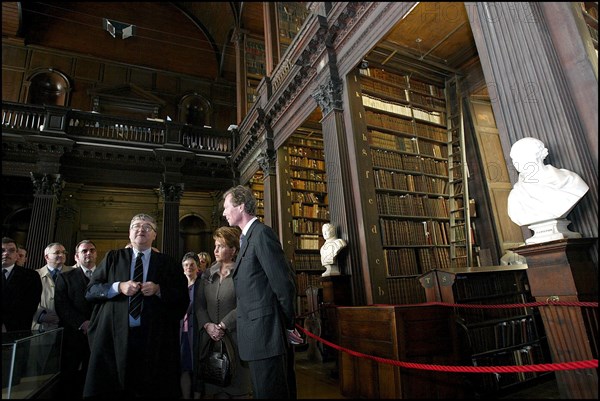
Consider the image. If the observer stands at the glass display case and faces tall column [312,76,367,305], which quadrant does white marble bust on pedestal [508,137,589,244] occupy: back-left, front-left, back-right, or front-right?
front-right

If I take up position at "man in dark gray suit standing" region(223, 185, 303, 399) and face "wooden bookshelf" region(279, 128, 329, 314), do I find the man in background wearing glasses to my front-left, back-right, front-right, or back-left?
front-left

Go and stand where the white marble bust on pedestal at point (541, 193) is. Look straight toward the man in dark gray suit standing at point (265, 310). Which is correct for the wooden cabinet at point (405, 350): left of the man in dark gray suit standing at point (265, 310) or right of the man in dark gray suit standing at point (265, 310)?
right

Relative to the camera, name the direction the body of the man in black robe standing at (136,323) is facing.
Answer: toward the camera

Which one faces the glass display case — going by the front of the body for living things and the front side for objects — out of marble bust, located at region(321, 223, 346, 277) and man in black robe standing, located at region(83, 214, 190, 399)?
the marble bust

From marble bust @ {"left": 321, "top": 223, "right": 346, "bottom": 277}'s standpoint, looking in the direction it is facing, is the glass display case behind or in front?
in front

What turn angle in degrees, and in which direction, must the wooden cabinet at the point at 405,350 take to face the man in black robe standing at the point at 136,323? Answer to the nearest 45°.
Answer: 0° — it already faces them

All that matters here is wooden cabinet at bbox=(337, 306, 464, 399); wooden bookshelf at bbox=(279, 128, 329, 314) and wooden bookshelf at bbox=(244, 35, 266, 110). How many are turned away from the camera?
0

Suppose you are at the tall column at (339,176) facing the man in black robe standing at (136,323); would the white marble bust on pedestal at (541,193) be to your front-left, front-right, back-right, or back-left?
front-left

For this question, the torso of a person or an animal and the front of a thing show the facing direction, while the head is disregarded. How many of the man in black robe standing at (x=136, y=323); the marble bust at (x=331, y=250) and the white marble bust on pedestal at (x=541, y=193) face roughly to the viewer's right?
0

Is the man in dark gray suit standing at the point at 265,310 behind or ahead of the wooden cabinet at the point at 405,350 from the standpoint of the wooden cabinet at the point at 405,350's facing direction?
ahead

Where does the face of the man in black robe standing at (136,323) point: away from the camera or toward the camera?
toward the camera
